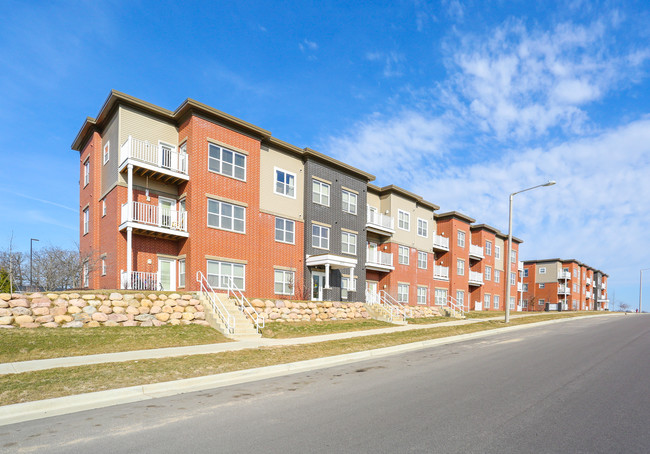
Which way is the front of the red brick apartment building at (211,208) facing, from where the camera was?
facing the viewer and to the right of the viewer
